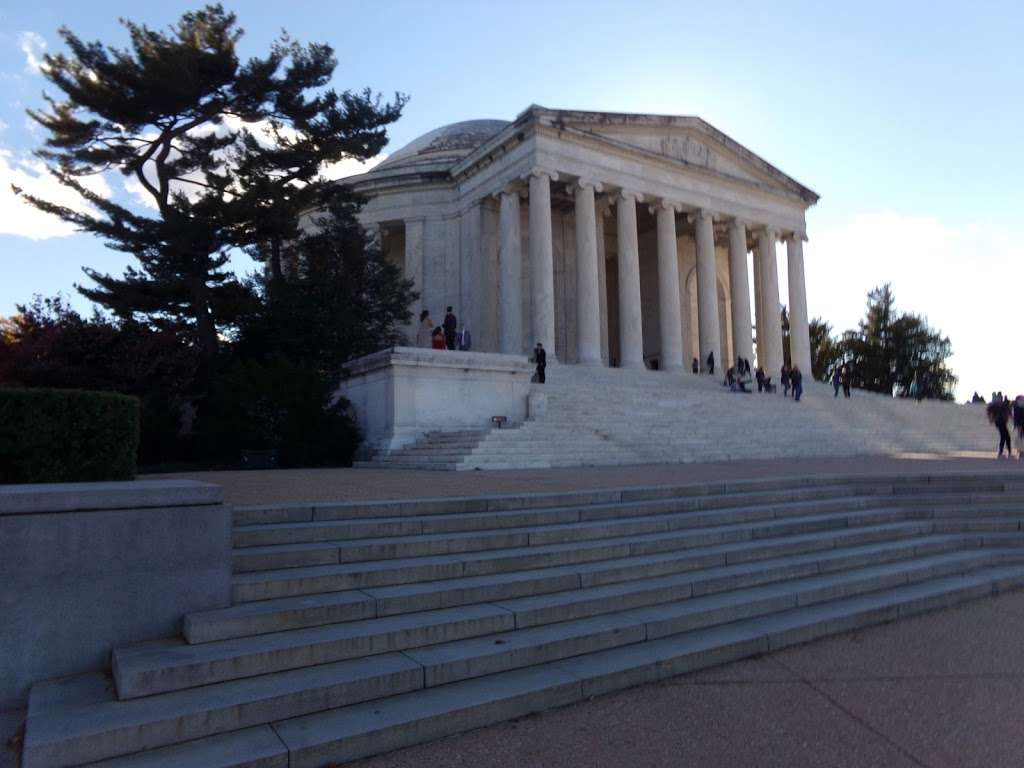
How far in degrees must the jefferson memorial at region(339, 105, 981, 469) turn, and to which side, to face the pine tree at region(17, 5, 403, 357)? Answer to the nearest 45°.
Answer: approximately 90° to its right

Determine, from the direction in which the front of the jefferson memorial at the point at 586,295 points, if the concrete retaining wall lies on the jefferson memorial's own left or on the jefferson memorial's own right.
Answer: on the jefferson memorial's own right

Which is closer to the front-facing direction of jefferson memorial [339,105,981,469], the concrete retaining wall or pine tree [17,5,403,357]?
the concrete retaining wall

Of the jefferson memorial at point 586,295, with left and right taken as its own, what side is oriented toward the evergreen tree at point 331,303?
right

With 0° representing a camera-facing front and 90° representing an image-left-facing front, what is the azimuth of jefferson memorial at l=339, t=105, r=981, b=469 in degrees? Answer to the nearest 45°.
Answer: approximately 315°
